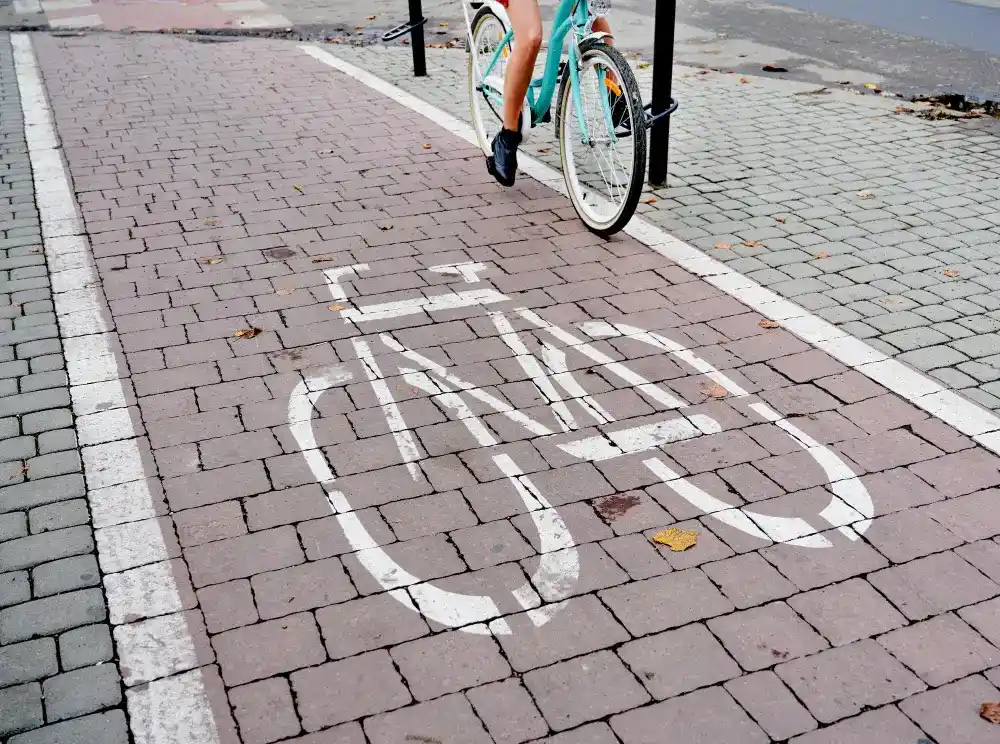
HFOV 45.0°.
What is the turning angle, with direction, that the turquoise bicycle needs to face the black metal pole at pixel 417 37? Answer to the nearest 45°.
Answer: approximately 135° to its left

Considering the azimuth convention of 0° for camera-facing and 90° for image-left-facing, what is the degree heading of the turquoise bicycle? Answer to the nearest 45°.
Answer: approximately 315°

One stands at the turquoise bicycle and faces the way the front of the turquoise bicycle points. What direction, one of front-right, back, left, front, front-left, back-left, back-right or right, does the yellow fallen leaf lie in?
front-right

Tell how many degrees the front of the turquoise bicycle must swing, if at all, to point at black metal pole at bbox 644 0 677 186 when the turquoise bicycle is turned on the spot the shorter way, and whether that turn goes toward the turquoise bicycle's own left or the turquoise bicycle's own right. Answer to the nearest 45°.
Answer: approximately 90° to the turquoise bicycle's own left

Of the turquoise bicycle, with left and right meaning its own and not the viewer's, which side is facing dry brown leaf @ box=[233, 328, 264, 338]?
right
